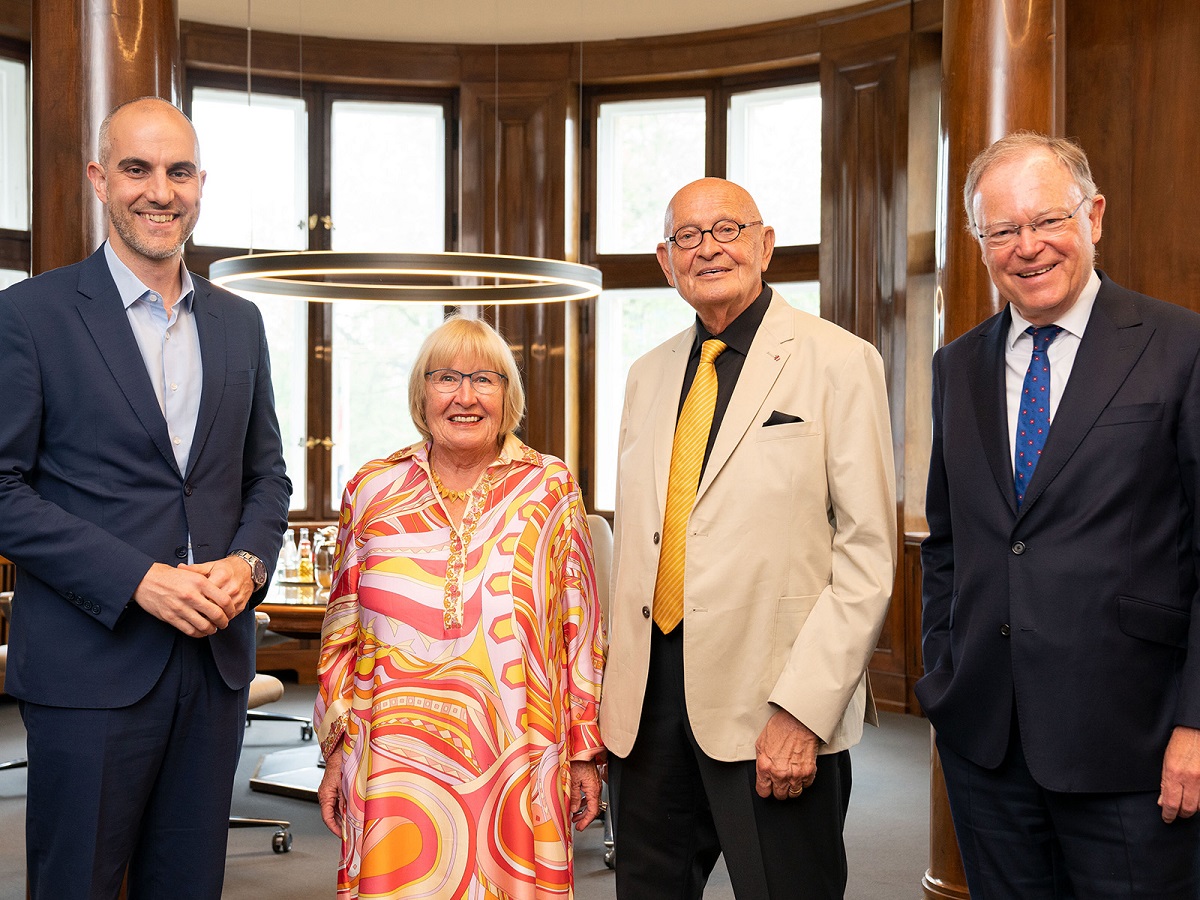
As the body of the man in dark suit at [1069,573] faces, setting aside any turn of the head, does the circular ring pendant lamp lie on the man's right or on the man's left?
on the man's right

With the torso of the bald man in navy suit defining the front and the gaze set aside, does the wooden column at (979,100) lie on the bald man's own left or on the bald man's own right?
on the bald man's own left

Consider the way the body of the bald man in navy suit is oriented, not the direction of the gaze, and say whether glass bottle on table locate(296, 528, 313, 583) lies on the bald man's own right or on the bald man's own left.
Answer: on the bald man's own left

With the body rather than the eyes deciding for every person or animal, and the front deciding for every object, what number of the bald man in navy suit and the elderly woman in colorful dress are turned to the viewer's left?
0

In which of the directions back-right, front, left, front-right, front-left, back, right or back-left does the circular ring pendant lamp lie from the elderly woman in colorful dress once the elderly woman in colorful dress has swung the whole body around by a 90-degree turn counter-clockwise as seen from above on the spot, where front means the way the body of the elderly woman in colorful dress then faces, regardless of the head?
left

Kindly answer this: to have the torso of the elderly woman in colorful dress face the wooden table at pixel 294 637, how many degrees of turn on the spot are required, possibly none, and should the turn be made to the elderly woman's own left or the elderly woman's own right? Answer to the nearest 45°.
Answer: approximately 180°

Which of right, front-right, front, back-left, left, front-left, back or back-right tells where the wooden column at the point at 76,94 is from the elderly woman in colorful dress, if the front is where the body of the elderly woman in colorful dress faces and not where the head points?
back-right

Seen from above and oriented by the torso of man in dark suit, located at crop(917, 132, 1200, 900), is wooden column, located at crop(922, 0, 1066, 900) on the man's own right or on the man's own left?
on the man's own right

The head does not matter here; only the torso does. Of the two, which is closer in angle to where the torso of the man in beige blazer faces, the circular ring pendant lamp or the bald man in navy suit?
the bald man in navy suit
